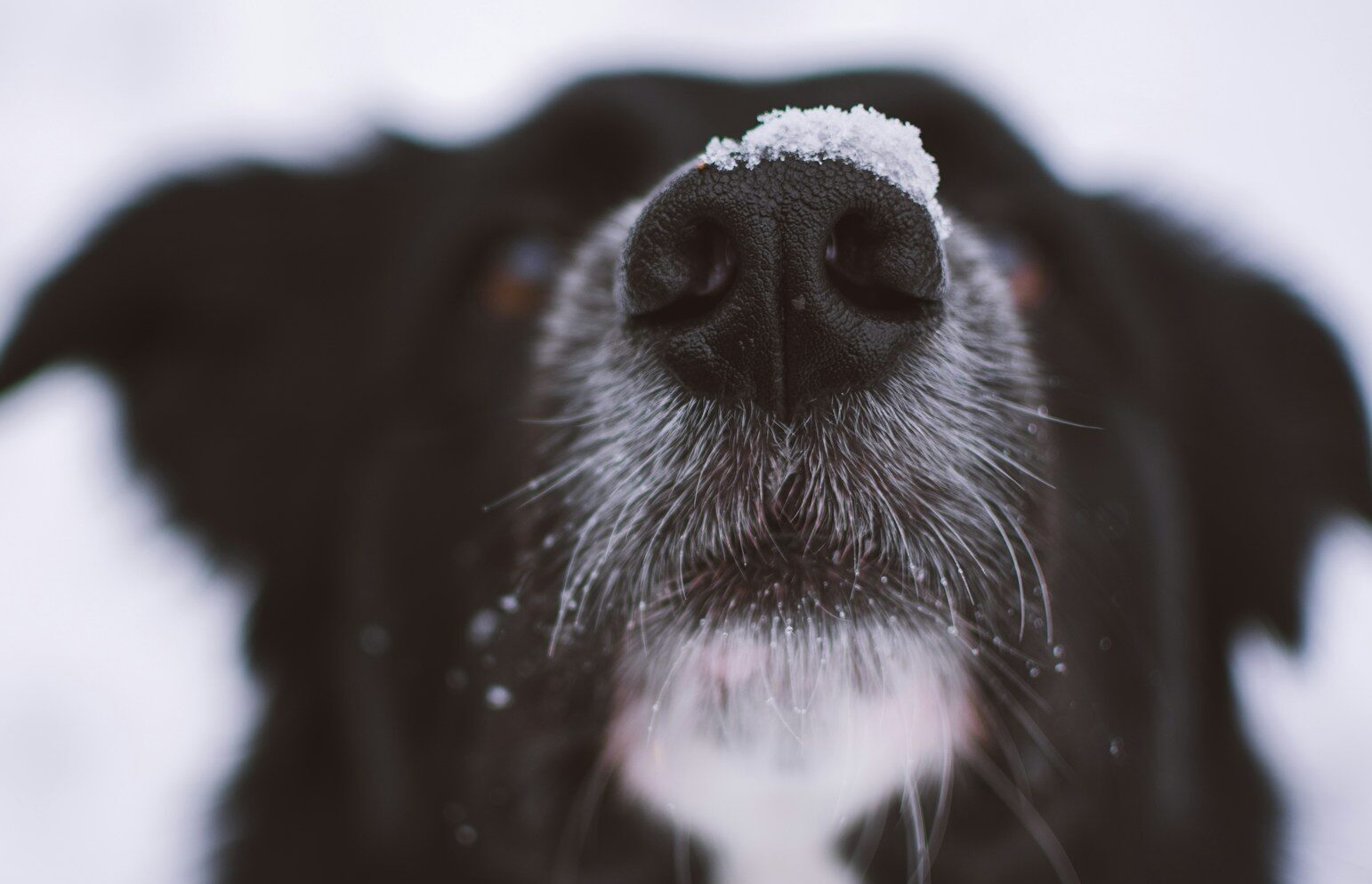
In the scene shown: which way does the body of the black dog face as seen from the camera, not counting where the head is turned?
toward the camera
